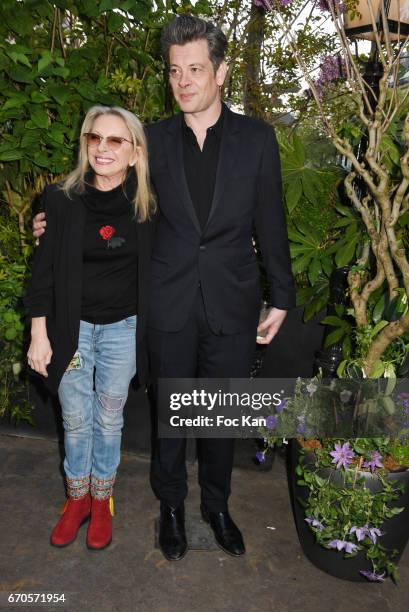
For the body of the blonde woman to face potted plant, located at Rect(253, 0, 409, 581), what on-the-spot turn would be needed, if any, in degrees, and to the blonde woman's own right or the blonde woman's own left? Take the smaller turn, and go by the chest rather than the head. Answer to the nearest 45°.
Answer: approximately 90° to the blonde woman's own left

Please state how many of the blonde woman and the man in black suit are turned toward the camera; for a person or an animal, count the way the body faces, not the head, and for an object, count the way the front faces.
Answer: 2

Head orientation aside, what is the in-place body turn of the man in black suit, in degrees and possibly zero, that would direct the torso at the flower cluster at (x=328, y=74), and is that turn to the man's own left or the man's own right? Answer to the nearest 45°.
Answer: approximately 180°

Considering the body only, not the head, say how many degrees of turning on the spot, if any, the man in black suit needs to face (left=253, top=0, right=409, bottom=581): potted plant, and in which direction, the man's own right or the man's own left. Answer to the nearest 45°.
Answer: approximately 90° to the man's own left

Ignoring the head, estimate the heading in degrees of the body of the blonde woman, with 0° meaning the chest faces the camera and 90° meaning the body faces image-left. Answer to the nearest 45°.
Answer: approximately 0°

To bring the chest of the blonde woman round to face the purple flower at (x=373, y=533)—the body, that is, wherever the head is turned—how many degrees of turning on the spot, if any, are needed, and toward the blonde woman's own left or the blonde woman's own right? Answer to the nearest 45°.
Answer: approximately 90° to the blonde woman's own left

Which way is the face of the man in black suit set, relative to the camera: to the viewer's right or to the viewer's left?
to the viewer's left
